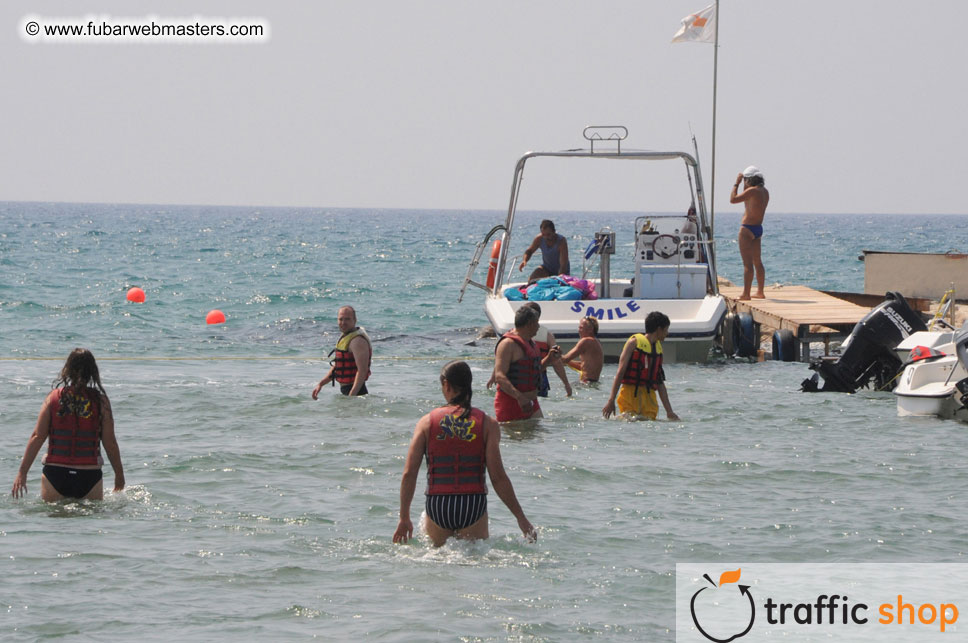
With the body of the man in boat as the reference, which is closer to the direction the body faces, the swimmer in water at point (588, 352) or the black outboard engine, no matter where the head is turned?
the swimmer in water

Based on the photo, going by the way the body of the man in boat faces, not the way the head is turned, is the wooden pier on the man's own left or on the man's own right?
on the man's own left

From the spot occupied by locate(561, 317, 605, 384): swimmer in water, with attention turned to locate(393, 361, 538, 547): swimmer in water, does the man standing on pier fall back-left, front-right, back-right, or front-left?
back-left

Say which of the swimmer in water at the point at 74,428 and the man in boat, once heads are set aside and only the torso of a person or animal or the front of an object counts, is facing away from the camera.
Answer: the swimmer in water

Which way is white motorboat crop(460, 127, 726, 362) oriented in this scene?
away from the camera

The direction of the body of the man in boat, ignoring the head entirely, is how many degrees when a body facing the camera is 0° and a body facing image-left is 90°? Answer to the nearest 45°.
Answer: approximately 45°

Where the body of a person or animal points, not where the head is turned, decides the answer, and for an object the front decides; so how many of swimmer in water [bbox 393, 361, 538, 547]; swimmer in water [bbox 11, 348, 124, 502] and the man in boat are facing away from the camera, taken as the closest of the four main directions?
2

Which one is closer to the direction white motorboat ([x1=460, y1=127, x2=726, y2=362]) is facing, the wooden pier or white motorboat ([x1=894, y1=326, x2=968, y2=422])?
the wooden pier

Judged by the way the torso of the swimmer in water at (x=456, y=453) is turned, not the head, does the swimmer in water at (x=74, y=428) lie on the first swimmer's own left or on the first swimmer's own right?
on the first swimmer's own left

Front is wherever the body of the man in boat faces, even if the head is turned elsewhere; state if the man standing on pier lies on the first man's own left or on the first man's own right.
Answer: on the first man's own left

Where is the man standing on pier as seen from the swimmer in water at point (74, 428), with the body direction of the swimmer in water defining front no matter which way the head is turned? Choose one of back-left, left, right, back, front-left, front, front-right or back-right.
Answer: front-right

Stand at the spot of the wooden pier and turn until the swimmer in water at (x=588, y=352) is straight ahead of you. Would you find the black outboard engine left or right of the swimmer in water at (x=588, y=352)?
left

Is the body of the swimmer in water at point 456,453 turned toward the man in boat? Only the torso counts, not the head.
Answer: yes

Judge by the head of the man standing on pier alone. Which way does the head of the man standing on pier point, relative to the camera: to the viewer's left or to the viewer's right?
to the viewer's left

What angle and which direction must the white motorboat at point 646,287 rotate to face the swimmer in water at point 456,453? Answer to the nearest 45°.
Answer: approximately 180°

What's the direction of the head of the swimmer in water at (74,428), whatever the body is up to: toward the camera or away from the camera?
away from the camera
